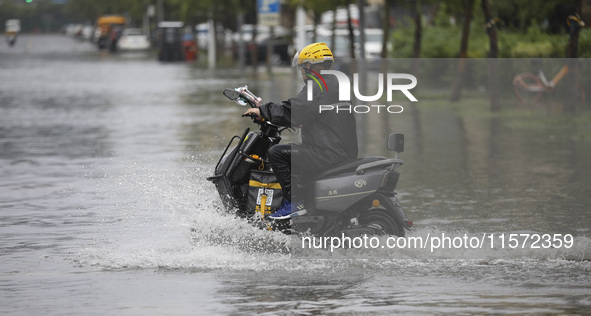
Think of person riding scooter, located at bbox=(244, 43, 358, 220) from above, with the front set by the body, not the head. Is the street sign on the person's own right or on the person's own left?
on the person's own right

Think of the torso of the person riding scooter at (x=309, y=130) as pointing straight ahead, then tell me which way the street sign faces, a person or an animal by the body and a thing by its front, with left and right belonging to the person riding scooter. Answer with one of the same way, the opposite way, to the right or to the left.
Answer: to the left

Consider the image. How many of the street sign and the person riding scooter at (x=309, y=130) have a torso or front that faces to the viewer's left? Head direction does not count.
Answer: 1

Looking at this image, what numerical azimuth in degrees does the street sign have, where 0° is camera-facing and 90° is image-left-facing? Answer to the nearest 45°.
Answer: approximately 0°

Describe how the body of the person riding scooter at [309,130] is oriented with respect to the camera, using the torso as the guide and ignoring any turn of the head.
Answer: to the viewer's left

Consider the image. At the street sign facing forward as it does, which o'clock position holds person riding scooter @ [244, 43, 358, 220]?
The person riding scooter is roughly at 12 o'clock from the street sign.
